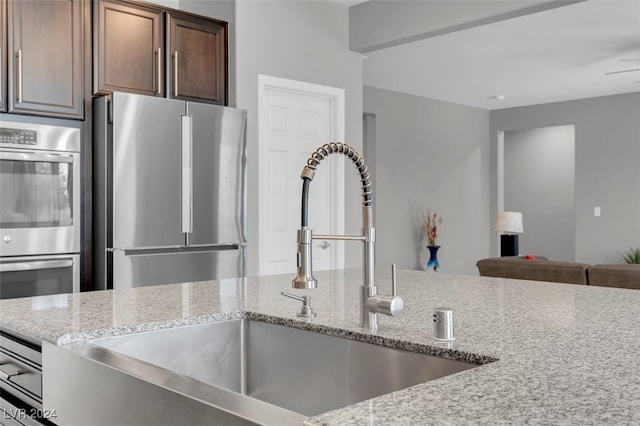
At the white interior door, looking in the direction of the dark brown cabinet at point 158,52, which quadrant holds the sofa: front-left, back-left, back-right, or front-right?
back-left

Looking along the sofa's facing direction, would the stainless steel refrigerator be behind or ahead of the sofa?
behind

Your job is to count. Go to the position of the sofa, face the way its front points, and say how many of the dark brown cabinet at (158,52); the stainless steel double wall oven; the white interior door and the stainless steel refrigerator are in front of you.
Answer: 0

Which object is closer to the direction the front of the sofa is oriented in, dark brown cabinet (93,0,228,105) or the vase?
the vase

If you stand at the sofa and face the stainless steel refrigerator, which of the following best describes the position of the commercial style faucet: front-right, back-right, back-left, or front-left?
front-left

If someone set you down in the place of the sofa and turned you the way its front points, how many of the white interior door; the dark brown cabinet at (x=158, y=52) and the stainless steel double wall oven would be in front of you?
0

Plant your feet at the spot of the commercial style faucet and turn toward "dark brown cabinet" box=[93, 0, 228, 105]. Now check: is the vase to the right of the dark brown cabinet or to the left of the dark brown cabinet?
right

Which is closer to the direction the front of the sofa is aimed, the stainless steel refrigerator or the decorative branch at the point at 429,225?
the decorative branch

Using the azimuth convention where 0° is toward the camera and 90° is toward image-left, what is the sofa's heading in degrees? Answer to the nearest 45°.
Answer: approximately 225°

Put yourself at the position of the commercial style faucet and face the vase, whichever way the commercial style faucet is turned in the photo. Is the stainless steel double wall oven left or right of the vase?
left

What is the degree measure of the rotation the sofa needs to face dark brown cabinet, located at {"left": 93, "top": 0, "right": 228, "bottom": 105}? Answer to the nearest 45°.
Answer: approximately 180°

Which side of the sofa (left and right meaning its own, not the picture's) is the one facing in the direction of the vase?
left

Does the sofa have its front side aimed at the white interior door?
no

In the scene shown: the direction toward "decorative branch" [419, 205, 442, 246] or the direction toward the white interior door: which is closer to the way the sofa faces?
the decorative branch
